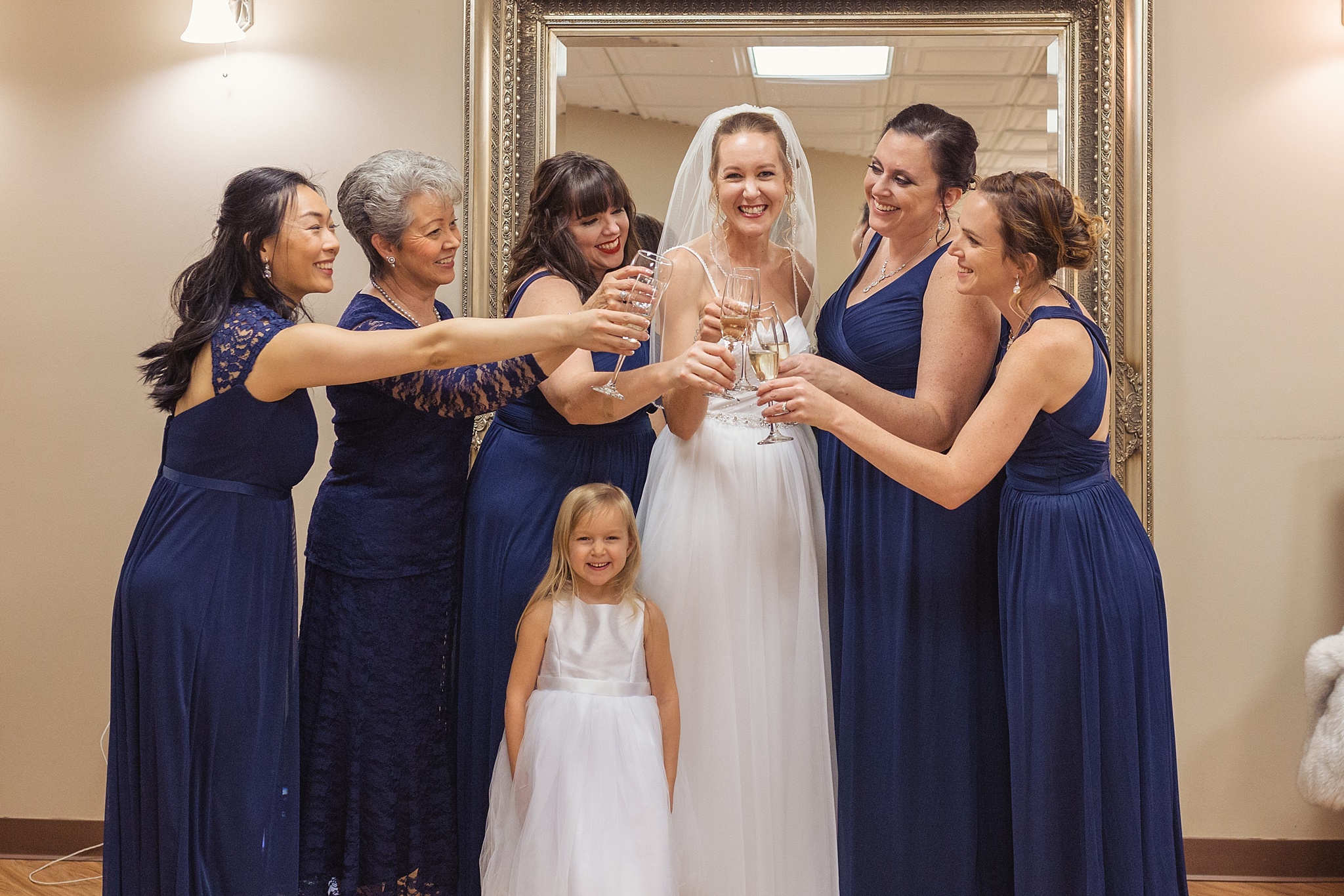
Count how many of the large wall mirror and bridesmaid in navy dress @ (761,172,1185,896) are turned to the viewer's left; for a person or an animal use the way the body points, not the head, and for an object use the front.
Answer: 1

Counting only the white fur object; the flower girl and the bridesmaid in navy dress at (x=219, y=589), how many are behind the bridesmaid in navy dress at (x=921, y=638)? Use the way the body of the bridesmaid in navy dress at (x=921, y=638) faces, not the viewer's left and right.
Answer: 1

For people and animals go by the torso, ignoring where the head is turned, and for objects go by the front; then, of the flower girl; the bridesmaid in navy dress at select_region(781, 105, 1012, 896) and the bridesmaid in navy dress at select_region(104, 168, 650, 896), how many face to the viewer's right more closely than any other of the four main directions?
1

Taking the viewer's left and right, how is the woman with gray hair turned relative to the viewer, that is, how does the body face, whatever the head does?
facing the viewer and to the right of the viewer

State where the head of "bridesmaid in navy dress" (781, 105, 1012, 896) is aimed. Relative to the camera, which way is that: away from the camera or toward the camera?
toward the camera

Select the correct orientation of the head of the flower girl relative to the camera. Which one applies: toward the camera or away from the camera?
toward the camera

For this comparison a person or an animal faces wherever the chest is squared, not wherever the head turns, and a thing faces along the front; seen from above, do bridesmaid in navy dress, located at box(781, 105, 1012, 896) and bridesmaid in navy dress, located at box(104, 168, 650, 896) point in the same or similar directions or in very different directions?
very different directions

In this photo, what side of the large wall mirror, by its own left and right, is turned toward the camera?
front

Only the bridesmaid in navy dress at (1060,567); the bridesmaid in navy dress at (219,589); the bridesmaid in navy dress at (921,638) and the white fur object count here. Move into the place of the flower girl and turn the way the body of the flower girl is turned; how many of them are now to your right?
1

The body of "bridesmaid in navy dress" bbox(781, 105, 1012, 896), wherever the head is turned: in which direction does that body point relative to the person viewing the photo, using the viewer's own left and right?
facing the viewer and to the left of the viewer

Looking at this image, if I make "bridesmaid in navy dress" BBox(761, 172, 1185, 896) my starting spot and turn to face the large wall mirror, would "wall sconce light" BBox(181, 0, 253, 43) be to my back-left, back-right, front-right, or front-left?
front-left

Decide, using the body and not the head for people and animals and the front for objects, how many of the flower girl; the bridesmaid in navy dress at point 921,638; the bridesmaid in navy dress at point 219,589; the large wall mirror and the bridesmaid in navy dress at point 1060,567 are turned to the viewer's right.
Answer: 1

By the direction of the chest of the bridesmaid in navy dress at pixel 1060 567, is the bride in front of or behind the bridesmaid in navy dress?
in front

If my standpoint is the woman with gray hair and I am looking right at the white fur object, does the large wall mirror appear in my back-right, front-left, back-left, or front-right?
front-left

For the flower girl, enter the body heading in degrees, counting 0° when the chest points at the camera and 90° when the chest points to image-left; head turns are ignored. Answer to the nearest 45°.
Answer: approximately 0°

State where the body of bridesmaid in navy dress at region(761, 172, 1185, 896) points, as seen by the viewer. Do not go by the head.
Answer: to the viewer's left
